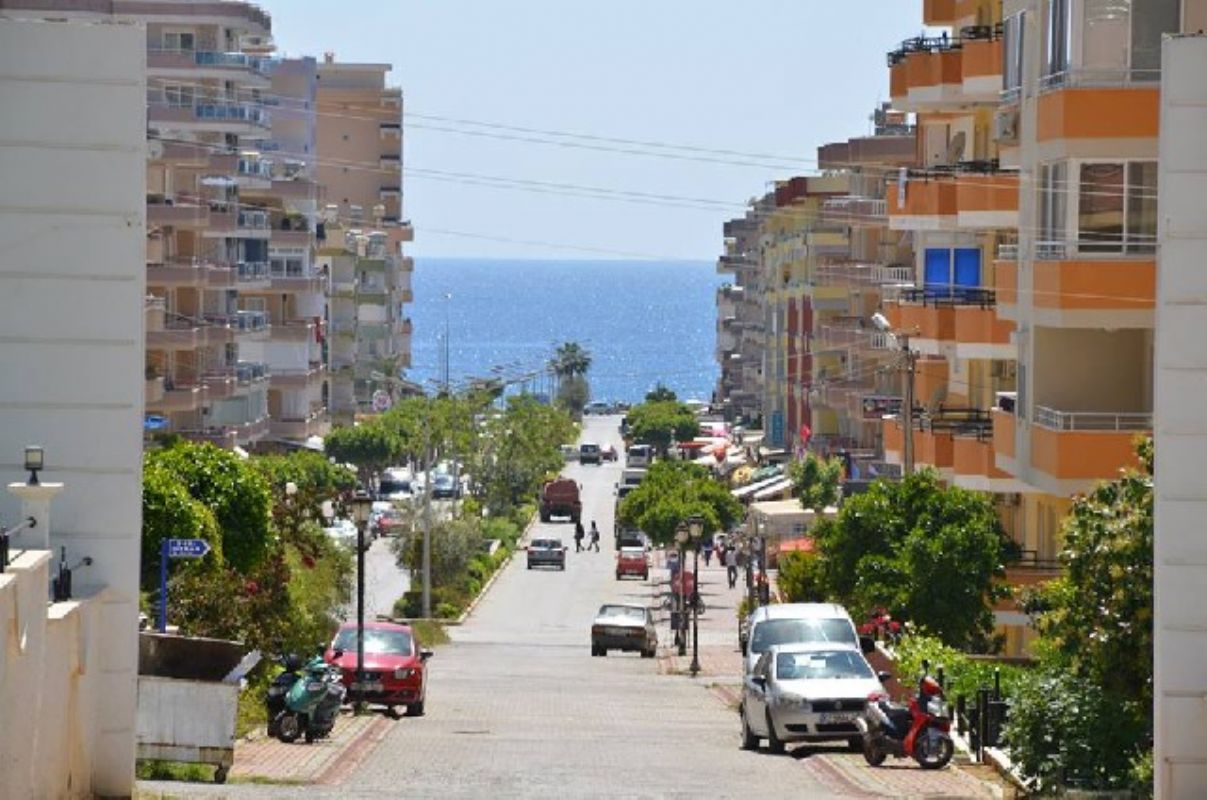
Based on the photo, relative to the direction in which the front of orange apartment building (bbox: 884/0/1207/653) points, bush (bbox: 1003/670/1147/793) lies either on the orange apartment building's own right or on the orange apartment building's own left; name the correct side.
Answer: on the orange apartment building's own left

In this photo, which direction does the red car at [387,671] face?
toward the camera

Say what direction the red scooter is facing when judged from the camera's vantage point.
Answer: facing the viewer and to the right of the viewer

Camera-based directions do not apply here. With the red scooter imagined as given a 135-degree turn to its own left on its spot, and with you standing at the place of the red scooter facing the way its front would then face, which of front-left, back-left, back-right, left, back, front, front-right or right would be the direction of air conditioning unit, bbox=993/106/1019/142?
front

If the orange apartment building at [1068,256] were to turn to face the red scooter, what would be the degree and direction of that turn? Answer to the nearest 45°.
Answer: approximately 45° to its left

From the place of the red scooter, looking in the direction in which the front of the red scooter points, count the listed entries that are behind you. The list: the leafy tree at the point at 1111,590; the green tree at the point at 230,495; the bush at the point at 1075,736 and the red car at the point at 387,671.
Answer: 2

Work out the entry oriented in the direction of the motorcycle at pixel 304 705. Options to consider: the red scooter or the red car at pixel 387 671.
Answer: the red car

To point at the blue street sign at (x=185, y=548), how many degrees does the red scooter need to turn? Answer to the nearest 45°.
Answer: approximately 135° to its right

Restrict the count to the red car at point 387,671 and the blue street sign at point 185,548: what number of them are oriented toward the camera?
2

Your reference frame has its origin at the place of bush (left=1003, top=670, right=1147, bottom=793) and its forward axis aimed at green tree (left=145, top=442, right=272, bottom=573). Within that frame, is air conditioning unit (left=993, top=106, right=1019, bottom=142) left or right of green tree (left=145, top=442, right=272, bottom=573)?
right

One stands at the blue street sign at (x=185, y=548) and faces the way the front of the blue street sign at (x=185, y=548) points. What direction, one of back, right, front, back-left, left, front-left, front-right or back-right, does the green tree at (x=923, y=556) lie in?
back-left

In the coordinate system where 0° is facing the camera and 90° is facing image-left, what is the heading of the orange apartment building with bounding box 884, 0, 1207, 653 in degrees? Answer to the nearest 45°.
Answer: approximately 45°

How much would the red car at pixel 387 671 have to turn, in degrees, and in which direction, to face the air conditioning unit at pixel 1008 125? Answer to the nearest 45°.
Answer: approximately 90° to its left

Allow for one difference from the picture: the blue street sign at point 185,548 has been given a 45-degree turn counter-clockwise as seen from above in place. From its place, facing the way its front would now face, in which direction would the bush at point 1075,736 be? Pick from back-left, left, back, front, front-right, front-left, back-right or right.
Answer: front
